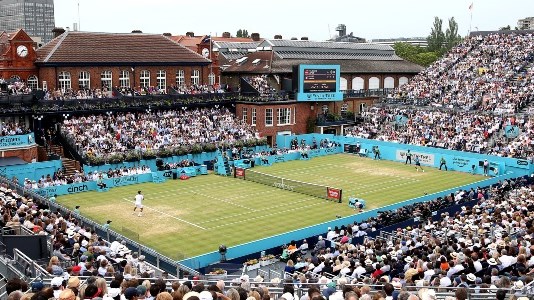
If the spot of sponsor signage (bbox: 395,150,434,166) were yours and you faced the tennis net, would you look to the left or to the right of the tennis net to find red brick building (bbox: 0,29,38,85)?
right

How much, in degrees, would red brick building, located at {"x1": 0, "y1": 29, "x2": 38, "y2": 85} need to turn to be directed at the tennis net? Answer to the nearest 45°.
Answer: approximately 45° to its left

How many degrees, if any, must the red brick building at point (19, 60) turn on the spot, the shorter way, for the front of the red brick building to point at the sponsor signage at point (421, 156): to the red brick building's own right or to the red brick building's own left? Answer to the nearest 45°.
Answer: approximately 45° to the red brick building's own left

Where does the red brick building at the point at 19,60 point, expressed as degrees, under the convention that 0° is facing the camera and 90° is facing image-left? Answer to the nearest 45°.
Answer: approximately 0°
